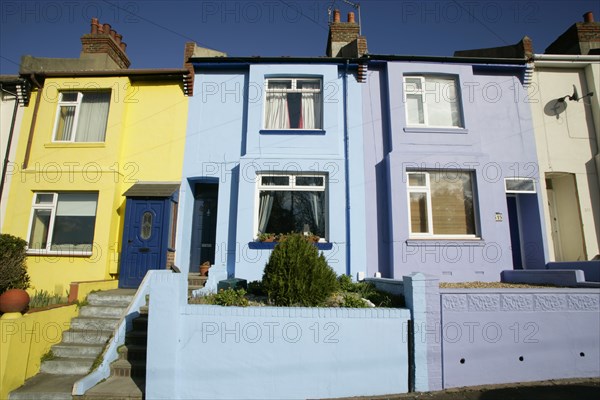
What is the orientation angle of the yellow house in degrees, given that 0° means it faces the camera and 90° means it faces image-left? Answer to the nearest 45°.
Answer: approximately 0°

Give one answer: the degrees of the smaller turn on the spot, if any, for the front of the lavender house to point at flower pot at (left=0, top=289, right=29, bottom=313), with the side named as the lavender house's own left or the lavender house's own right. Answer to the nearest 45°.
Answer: approximately 45° to the lavender house's own right

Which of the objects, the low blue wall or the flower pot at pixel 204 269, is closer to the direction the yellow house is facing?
the low blue wall

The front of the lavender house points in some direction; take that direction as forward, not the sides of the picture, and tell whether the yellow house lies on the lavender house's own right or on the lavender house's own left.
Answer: on the lavender house's own right

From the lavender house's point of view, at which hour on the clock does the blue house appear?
The blue house is roughly at 2 o'clock from the lavender house.

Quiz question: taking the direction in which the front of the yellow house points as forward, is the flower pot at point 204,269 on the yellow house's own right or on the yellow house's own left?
on the yellow house's own left

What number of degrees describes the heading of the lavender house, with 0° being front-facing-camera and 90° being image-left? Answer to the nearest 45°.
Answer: approximately 0°

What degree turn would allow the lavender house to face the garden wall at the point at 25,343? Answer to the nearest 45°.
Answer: approximately 45° to its right
